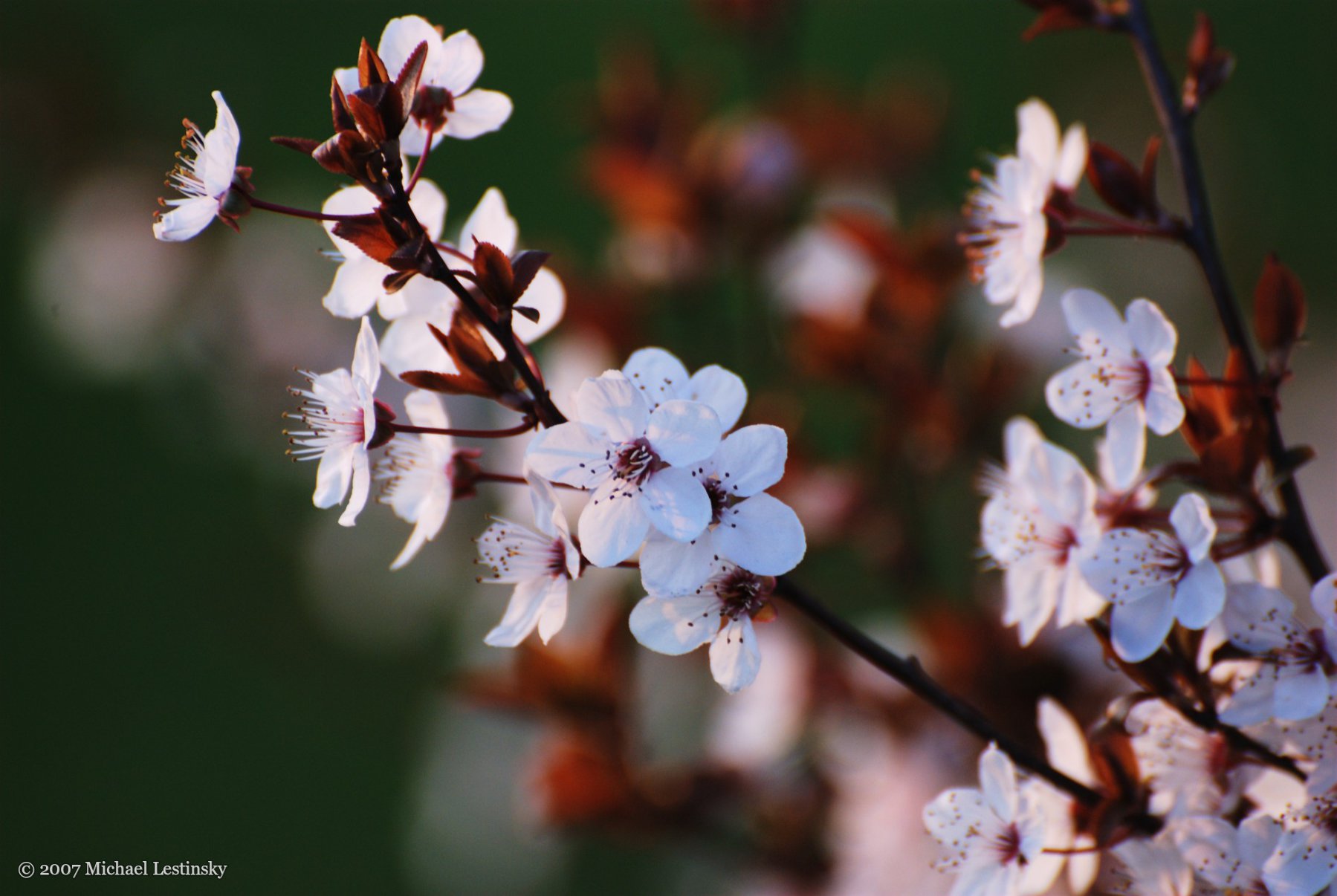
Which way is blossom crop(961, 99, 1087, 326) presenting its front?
to the viewer's left

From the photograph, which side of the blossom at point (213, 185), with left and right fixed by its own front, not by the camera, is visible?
left

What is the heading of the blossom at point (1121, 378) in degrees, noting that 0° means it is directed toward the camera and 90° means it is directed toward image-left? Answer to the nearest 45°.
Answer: approximately 45°

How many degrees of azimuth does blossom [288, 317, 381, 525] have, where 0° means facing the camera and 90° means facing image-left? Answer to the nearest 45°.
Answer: approximately 90°

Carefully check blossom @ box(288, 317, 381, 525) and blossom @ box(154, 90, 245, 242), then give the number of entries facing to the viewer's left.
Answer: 2

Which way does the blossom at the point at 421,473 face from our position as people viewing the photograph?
facing to the left of the viewer
